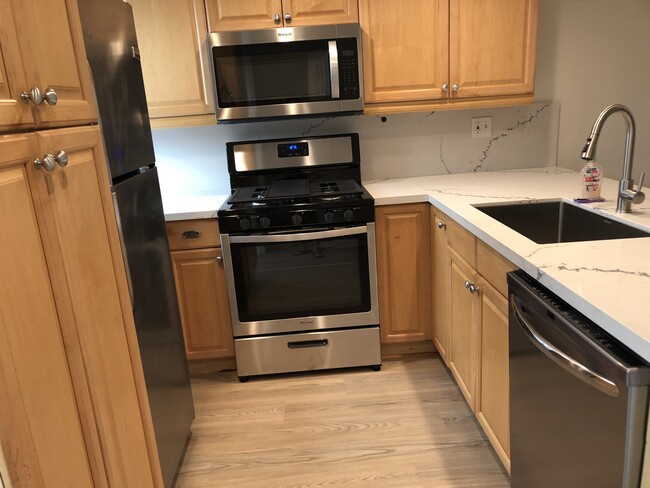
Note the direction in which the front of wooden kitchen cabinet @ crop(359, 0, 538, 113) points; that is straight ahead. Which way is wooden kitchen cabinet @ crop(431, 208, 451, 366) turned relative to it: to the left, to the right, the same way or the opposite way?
to the right

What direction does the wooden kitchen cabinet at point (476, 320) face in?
to the viewer's left

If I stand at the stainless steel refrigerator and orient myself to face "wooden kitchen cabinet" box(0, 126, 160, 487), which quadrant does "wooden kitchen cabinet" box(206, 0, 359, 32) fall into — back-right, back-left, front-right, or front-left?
back-left

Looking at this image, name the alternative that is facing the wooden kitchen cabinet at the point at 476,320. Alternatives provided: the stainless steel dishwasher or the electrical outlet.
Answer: the electrical outlet

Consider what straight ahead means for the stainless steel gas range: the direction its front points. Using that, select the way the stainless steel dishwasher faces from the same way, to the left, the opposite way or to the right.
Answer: to the right

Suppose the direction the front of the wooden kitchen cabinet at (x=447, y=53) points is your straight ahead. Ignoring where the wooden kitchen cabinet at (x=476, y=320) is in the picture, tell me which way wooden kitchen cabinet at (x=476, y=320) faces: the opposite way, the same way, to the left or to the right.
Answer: to the right

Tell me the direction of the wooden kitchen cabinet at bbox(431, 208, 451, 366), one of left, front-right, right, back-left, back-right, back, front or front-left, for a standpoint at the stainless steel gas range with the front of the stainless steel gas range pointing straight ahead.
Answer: left

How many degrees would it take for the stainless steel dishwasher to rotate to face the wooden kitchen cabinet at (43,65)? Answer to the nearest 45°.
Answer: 0° — it already faces it

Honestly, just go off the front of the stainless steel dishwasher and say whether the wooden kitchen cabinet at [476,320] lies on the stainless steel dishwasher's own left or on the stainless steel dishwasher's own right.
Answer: on the stainless steel dishwasher's own right

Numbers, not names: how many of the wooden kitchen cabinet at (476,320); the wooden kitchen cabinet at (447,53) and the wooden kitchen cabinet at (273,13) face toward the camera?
2

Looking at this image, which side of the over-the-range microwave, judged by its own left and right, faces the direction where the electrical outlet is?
left

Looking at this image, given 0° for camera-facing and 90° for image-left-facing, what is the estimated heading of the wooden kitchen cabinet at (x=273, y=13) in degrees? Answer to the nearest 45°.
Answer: approximately 0°

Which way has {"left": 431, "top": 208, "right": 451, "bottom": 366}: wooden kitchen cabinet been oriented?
to the viewer's left
